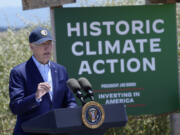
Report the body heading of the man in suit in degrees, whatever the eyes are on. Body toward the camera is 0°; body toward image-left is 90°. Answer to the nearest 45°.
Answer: approximately 315°

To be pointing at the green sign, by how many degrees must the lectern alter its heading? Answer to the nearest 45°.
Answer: approximately 135° to its left

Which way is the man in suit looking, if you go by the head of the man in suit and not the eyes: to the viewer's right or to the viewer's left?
to the viewer's right

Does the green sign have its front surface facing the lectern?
yes

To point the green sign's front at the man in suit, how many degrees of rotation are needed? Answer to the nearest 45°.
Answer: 0° — it already faces them

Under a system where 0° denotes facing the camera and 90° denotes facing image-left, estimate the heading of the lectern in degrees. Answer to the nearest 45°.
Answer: approximately 315°

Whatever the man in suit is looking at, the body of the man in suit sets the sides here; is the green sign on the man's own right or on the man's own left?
on the man's own left

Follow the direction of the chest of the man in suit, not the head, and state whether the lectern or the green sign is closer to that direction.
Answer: the lectern

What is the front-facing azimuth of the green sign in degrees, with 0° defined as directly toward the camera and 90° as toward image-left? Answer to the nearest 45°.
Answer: approximately 0°

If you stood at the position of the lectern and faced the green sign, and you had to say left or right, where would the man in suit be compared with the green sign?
left
